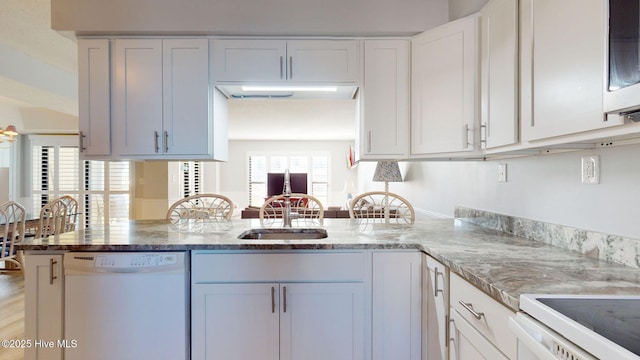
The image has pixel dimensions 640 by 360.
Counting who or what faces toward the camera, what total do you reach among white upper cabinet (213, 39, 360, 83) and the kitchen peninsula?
2

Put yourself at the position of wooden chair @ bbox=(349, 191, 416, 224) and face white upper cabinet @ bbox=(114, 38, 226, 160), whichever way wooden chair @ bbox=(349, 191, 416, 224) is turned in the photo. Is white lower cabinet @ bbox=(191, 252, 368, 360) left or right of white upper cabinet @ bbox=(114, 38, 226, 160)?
left

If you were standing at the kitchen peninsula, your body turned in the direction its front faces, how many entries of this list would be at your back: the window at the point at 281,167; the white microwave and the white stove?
1

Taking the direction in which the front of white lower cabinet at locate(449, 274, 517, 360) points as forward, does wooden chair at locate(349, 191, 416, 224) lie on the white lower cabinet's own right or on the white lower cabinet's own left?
on the white lower cabinet's own right

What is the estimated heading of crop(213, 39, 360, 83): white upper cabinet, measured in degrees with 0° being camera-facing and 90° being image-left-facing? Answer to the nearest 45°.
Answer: approximately 0°

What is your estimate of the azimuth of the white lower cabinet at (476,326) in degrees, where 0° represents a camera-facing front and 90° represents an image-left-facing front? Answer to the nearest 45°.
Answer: approximately 45°

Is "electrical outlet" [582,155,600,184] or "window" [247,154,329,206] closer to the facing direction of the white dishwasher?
the electrical outlet

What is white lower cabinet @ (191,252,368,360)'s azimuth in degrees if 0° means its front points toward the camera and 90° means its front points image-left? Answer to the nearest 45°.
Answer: approximately 0°

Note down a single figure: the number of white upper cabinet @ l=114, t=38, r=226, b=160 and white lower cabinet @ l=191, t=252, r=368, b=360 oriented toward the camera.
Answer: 2

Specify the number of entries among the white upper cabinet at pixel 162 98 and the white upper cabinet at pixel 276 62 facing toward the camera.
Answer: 2
